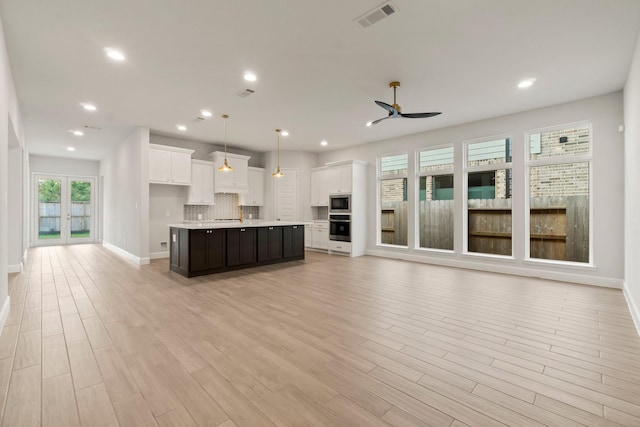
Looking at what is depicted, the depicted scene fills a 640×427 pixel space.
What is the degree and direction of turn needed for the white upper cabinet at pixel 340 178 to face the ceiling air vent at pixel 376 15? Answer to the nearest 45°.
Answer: approximately 45° to its left

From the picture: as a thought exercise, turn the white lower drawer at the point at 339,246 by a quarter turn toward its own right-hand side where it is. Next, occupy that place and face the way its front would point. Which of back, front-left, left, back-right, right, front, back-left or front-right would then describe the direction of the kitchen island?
left

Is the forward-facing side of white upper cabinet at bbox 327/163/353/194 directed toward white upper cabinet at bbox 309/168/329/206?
no

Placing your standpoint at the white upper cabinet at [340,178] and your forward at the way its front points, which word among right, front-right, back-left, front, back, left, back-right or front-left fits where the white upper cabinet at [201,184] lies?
front-right

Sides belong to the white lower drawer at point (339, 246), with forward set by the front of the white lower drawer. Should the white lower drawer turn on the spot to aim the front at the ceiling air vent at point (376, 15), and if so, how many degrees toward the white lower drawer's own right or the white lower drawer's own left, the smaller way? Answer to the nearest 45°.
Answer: approximately 45° to the white lower drawer's own left

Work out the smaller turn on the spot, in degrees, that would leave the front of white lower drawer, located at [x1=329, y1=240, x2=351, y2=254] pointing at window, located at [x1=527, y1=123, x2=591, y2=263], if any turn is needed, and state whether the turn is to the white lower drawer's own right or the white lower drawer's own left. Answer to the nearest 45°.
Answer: approximately 90° to the white lower drawer's own left

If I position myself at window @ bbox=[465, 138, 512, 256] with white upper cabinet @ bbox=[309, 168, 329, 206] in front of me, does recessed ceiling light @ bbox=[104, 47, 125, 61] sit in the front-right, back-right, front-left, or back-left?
front-left

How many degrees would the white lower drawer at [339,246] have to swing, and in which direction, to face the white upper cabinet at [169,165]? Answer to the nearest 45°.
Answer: approximately 45° to its right

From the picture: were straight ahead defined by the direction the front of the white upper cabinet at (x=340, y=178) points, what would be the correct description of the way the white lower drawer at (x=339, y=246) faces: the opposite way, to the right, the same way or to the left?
the same way

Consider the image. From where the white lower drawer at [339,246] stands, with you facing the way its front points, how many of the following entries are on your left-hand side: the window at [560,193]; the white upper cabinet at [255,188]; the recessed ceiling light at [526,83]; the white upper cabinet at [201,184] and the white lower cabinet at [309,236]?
2

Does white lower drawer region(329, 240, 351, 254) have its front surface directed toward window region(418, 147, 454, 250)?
no

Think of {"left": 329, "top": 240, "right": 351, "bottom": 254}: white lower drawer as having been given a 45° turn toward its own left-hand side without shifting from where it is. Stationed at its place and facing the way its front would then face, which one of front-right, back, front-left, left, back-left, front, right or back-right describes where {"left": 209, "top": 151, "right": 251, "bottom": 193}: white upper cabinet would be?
right

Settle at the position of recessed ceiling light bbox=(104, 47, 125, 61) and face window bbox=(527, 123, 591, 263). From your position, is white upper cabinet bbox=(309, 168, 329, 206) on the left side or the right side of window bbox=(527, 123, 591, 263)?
left

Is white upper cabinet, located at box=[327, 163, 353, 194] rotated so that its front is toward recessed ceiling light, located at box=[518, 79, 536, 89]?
no

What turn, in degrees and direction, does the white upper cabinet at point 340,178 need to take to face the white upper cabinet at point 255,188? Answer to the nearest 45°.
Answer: approximately 45° to its right

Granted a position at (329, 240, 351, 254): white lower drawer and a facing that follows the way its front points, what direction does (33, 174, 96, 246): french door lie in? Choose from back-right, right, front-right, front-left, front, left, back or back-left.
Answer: front-right
